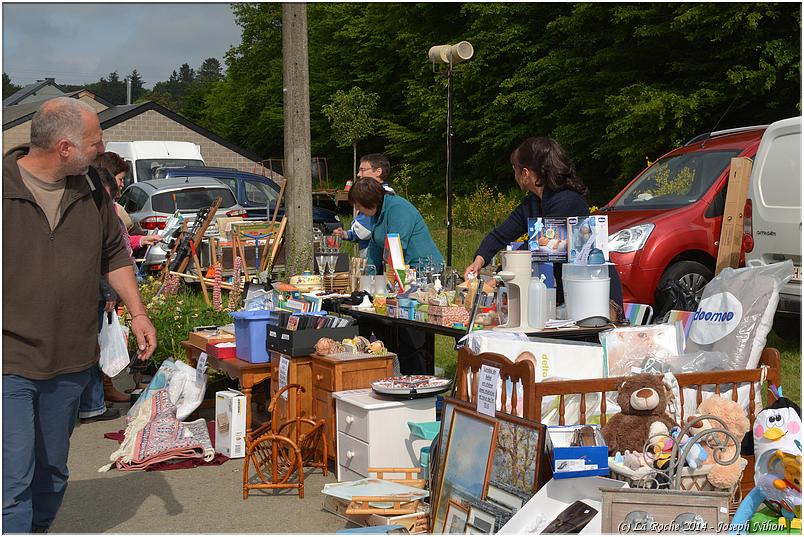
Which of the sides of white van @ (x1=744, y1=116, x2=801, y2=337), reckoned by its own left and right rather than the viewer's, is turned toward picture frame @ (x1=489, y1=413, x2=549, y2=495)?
back

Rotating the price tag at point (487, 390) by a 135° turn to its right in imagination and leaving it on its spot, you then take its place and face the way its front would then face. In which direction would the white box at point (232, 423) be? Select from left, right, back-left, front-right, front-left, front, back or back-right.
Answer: front

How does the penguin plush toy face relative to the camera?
toward the camera

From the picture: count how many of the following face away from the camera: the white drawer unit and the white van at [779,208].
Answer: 1

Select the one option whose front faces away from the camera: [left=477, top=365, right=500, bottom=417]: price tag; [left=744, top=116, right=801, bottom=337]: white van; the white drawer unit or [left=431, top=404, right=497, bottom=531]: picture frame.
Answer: the white van

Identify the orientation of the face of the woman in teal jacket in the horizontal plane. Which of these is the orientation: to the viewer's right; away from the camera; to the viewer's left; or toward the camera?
to the viewer's left

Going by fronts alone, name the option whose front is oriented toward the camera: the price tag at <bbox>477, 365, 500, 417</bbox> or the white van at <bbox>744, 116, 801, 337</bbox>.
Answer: the price tag

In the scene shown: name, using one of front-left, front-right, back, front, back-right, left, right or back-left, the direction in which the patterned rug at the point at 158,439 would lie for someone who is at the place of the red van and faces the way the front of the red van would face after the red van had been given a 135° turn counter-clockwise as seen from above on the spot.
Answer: back-right

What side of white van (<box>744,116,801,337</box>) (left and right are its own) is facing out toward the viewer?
back

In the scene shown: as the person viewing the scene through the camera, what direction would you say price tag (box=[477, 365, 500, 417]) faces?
facing the viewer

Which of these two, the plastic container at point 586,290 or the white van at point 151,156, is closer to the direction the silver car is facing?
the white van

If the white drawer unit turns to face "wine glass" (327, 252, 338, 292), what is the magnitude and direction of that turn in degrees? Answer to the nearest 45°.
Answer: approximately 135° to its right

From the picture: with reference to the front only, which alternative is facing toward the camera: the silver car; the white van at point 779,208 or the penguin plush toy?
the penguin plush toy

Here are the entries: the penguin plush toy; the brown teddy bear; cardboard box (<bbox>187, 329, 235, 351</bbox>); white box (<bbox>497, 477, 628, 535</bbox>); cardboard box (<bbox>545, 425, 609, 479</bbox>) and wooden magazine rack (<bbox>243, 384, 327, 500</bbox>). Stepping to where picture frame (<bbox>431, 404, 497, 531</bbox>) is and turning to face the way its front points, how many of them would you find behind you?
2
